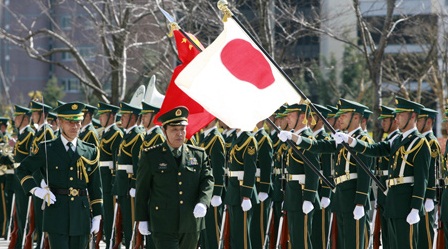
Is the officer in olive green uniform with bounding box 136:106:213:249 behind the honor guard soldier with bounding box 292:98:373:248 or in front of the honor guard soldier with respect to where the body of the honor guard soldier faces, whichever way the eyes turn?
in front

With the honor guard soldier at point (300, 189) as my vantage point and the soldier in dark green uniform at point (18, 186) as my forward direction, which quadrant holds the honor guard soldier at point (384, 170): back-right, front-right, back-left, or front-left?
back-right

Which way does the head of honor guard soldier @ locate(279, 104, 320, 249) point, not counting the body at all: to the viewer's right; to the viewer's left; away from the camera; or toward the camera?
to the viewer's left

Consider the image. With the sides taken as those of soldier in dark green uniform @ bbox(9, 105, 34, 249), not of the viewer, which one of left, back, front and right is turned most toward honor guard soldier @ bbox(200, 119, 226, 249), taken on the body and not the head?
left

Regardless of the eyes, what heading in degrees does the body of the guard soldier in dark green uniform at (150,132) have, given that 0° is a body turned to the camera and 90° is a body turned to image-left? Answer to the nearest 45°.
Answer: approximately 45°

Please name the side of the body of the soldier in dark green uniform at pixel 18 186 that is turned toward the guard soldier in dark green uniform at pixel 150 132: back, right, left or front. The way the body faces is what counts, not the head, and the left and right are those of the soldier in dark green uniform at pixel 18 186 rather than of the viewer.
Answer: left
